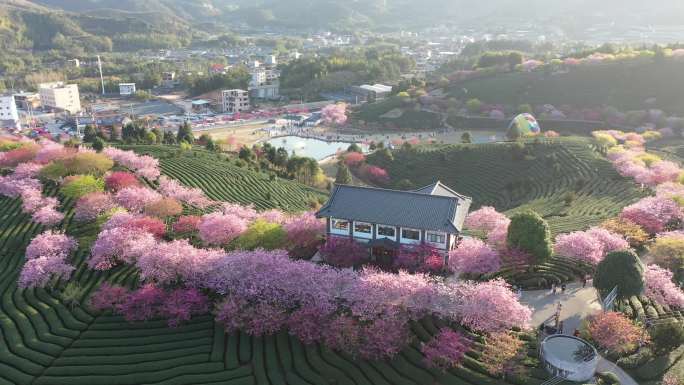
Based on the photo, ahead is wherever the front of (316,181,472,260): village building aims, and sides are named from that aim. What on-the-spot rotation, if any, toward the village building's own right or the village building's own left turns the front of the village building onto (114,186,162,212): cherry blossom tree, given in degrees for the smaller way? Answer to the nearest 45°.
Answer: approximately 90° to the village building's own right

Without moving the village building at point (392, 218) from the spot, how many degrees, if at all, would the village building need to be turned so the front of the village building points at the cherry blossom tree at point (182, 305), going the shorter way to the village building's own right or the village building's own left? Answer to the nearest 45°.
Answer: approximately 45° to the village building's own right

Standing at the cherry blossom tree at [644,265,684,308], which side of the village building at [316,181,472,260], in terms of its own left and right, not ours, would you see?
left

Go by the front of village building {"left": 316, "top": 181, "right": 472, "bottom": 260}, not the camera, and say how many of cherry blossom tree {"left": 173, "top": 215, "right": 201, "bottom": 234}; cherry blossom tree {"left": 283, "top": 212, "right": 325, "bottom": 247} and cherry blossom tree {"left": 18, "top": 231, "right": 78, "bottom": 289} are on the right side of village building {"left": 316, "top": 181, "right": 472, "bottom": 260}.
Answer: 3

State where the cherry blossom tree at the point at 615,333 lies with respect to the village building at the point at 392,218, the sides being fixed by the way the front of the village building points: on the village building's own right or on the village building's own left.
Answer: on the village building's own left

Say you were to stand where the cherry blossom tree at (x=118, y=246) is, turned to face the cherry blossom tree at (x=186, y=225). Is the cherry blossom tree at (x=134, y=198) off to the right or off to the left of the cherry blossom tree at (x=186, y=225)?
left

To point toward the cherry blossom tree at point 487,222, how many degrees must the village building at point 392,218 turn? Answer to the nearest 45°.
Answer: approximately 135° to its left

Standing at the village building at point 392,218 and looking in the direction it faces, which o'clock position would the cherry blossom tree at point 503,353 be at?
The cherry blossom tree is roughly at 11 o'clock from the village building.

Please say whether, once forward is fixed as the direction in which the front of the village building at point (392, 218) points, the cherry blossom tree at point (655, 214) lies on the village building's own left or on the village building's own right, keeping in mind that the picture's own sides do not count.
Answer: on the village building's own left

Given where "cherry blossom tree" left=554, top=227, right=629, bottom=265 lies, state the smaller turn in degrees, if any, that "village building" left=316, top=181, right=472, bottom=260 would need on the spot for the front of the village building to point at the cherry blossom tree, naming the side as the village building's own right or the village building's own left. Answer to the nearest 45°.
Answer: approximately 90° to the village building's own left

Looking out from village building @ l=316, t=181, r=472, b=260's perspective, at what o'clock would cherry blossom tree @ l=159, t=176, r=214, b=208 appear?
The cherry blossom tree is roughly at 4 o'clock from the village building.

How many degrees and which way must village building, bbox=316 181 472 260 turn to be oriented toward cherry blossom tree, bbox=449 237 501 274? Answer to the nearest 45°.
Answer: approximately 45° to its left
